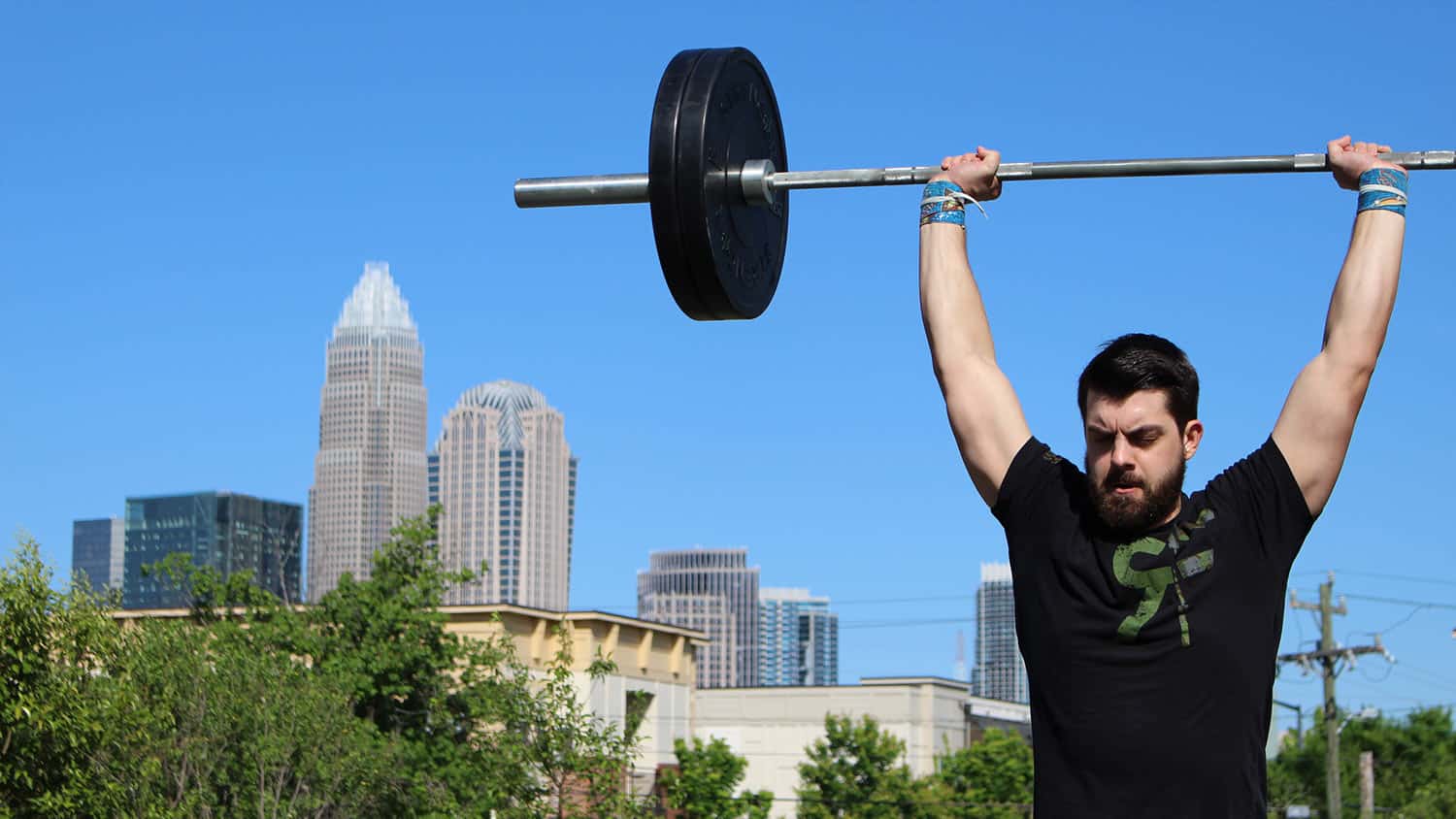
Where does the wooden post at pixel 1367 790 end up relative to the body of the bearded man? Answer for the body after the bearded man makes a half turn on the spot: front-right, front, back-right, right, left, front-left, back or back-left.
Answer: front

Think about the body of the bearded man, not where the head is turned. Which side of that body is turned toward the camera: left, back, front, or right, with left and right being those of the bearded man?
front

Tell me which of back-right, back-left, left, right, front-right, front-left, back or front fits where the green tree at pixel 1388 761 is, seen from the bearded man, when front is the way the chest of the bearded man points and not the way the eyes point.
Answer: back

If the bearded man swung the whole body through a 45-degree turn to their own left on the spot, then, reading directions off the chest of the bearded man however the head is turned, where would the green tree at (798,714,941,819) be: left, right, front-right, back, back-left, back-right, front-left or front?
back-left

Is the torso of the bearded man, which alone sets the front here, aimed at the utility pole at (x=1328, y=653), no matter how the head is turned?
no

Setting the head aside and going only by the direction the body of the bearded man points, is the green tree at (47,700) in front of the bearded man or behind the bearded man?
behind

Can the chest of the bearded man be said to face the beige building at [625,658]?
no

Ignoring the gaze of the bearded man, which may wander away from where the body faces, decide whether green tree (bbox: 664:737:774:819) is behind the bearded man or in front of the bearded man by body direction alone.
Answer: behind
